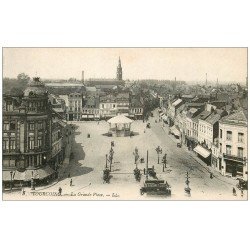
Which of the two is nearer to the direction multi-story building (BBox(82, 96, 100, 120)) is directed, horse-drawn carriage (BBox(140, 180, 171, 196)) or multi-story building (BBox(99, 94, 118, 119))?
the horse-drawn carriage

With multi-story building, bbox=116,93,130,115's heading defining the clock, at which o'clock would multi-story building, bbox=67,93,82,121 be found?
multi-story building, bbox=67,93,82,121 is roughly at 3 o'clock from multi-story building, bbox=116,93,130,115.

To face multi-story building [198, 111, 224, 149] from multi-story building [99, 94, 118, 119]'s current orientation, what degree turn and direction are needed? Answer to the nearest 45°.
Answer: approximately 90° to its left

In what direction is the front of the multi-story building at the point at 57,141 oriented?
to the viewer's right

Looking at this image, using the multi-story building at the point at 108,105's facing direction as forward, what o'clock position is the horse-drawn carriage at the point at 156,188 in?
The horse-drawn carriage is roughly at 11 o'clock from the multi-story building.

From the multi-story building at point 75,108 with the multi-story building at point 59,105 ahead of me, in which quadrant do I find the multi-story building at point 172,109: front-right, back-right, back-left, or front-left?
back-left

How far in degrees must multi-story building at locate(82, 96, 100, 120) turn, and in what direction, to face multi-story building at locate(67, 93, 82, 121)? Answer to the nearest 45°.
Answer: approximately 90° to its right

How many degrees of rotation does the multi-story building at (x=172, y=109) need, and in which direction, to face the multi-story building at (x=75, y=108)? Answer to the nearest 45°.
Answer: approximately 45° to its right

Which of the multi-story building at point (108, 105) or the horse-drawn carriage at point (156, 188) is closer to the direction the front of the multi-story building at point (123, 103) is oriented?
the horse-drawn carriage
